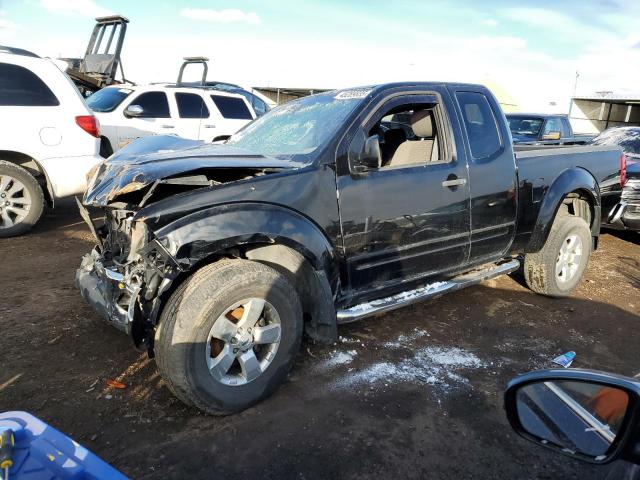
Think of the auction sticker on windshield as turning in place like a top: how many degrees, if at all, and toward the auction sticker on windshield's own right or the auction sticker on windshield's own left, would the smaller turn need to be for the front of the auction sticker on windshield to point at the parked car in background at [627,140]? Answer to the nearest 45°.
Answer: approximately 180°

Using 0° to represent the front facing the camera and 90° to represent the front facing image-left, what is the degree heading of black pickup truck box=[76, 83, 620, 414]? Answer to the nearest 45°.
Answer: approximately 45°

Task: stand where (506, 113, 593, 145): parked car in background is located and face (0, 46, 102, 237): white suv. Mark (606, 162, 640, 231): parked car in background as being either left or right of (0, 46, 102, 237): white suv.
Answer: left

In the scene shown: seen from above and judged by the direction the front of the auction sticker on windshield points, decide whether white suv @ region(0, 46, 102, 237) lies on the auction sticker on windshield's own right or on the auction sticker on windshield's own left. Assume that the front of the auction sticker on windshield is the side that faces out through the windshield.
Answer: on the auction sticker on windshield's own right

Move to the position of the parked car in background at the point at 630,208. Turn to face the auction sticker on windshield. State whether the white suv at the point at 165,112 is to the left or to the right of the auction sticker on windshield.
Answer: right

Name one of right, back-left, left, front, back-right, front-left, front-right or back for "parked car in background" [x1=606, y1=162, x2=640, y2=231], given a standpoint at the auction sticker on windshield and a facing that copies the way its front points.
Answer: back

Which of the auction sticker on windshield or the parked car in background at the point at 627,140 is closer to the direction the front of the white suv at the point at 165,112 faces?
the auction sticker on windshield
